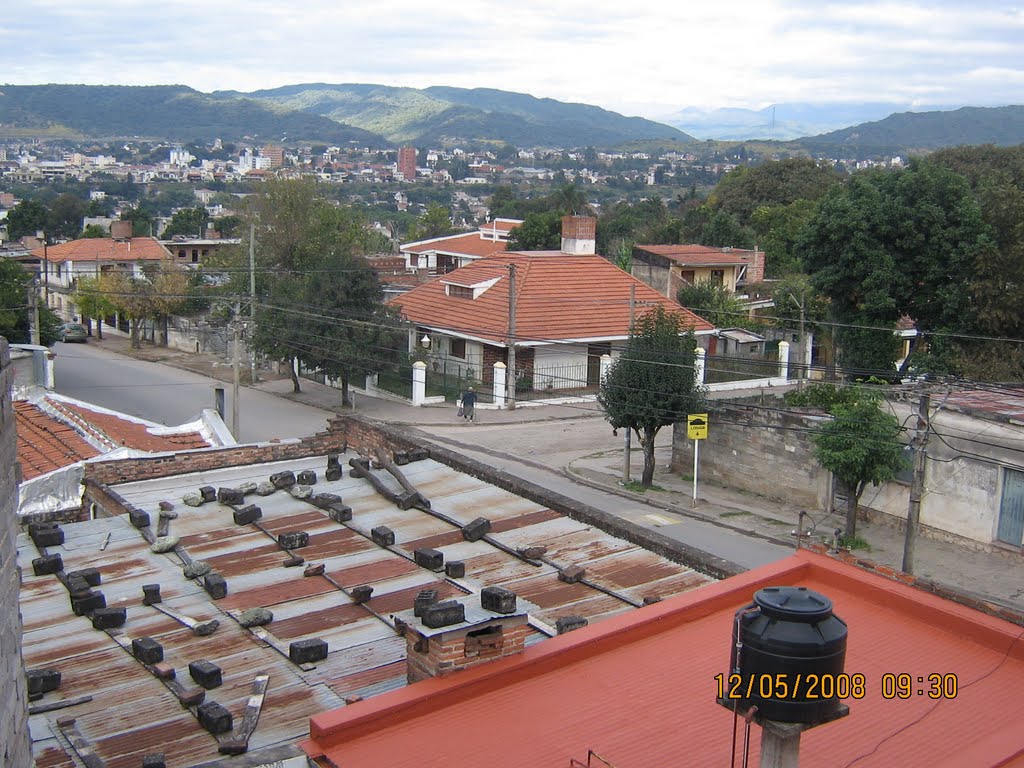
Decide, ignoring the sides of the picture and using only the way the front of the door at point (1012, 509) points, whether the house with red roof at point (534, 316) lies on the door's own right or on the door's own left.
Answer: on the door's own right

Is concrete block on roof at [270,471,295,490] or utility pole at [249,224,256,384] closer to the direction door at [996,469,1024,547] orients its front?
the concrete block on roof

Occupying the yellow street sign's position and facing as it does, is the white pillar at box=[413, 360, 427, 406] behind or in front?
behind

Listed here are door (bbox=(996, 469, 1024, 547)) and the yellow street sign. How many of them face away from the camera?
0

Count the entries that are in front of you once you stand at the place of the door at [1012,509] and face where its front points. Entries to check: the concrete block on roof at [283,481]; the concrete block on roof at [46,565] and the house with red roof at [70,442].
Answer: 3

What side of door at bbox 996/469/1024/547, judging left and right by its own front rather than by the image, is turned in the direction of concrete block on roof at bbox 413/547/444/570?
front

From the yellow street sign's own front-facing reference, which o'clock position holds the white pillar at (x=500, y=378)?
The white pillar is roughly at 5 o'clock from the yellow street sign.

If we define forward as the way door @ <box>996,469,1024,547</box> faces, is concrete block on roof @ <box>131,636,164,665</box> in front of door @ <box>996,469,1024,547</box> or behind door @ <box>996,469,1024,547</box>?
in front

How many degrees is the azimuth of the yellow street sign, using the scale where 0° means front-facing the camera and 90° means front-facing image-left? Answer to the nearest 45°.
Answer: approximately 0°

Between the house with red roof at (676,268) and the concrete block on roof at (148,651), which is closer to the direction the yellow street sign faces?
the concrete block on roof

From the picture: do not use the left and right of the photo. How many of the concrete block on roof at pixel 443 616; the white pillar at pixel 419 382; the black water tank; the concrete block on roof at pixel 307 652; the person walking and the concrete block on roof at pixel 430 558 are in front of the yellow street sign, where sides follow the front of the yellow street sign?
4

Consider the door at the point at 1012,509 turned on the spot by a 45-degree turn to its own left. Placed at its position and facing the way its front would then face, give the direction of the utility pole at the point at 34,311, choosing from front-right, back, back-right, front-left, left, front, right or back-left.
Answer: right
